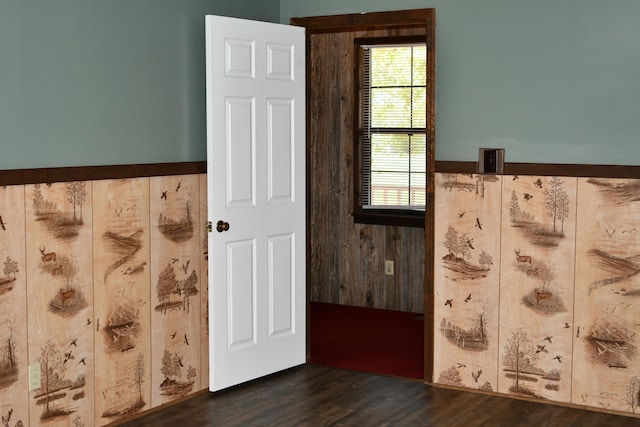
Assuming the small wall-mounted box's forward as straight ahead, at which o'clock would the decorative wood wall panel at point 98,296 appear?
The decorative wood wall panel is roughly at 2 o'clock from the small wall-mounted box.

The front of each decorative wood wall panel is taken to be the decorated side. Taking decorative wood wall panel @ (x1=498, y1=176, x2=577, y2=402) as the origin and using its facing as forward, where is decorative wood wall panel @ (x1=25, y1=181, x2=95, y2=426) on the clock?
decorative wood wall panel @ (x1=25, y1=181, x2=95, y2=426) is roughly at 2 o'clock from decorative wood wall panel @ (x1=498, y1=176, x2=577, y2=402).

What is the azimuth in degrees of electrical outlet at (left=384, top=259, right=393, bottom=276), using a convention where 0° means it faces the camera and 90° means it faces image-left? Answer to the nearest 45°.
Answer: approximately 0°

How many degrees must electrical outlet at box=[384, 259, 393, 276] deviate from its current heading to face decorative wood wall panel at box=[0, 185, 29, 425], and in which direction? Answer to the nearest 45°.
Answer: approximately 45° to its right

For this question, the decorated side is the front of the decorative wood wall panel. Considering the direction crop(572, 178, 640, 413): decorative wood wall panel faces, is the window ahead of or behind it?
behind

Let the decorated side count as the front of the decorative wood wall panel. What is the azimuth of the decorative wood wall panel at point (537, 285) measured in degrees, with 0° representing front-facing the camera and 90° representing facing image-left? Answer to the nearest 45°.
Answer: approximately 0°

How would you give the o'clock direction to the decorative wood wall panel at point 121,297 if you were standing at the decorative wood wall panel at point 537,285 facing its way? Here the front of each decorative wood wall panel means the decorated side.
the decorative wood wall panel at point 121,297 is roughly at 2 o'clock from the decorative wood wall panel at point 537,285.
